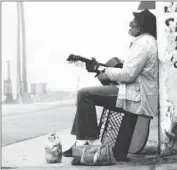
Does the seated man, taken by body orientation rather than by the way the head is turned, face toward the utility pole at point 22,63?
no

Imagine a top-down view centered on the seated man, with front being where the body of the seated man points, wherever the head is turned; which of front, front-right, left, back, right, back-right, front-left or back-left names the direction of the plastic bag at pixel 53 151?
front

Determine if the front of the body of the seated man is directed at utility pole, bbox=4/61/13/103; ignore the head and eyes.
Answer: no

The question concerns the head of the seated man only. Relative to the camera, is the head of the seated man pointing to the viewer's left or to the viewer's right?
to the viewer's left

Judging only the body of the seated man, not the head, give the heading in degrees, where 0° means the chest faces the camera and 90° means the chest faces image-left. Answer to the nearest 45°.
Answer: approximately 90°

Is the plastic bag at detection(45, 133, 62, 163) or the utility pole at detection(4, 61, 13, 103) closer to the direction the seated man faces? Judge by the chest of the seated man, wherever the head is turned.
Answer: the plastic bag

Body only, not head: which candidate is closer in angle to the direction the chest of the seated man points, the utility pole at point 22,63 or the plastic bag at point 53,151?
the plastic bag
